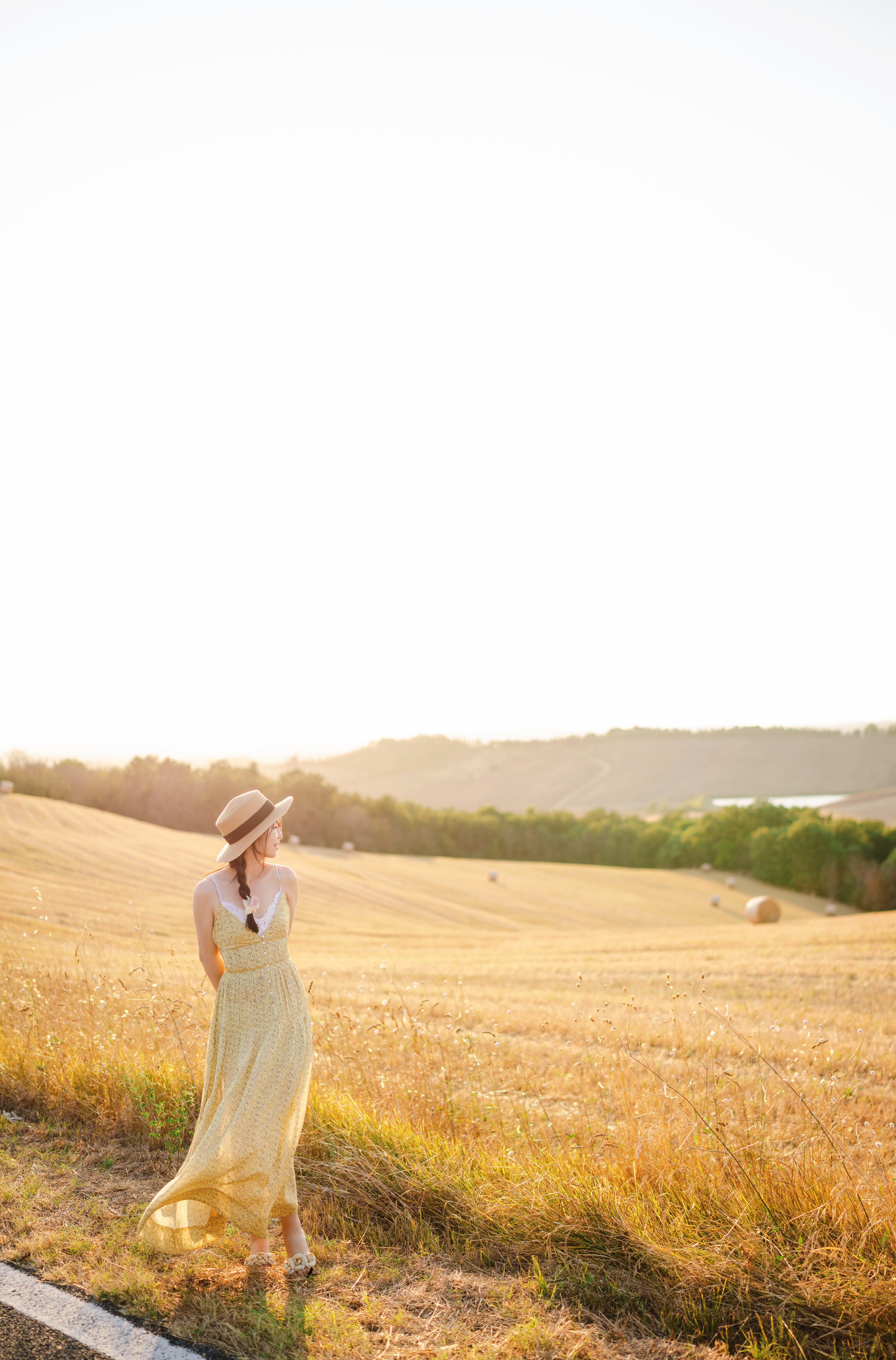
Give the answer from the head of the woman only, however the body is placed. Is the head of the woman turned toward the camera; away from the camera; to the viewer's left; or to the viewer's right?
to the viewer's right

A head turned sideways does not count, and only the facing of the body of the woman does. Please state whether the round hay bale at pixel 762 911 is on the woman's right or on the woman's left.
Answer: on the woman's left
